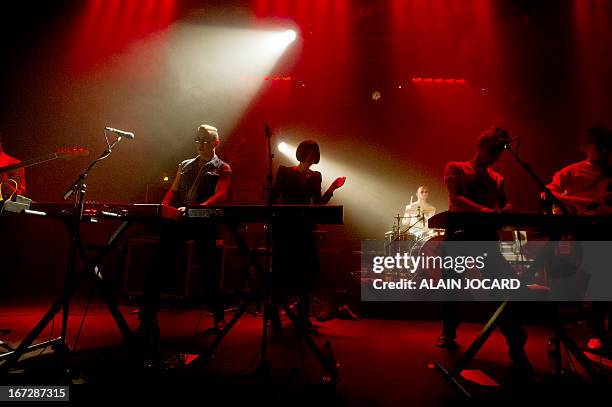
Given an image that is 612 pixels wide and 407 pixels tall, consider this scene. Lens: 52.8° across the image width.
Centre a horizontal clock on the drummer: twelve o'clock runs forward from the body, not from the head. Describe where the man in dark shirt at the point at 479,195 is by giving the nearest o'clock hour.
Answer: The man in dark shirt is roughly at 12 o'clock from the drummer.

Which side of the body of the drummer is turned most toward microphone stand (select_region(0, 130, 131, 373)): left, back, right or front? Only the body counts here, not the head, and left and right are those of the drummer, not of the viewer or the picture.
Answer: front

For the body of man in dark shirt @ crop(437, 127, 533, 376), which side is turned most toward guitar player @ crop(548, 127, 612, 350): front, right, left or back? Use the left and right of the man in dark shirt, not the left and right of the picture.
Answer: left

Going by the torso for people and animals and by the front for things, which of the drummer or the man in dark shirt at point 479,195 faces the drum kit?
the drummer

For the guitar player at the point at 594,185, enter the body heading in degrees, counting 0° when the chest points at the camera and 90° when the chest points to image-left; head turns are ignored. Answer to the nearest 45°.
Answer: approximately 0°

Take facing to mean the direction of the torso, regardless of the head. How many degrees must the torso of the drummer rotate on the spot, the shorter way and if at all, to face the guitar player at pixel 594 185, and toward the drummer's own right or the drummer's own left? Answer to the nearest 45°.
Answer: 0° — they already face them

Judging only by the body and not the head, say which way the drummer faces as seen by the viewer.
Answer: toward the camera

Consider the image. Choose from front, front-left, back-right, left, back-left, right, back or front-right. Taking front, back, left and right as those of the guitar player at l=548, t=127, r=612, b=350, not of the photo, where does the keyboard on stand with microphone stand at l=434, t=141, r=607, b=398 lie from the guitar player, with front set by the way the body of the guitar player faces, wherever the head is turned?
front

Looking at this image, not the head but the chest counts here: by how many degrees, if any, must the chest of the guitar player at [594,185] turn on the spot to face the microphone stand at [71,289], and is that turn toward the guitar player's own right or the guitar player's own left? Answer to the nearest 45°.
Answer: approximately 45° to the guitar player's own right

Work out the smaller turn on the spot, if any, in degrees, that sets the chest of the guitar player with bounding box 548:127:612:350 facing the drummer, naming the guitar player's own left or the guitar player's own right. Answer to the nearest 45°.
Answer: approximately 135° to the guitar player's own right
